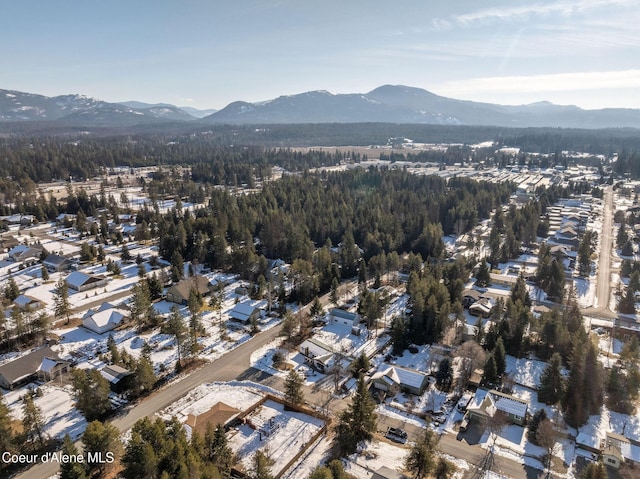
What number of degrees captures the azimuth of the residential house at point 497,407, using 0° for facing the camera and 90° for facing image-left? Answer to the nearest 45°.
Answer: approximately 45°

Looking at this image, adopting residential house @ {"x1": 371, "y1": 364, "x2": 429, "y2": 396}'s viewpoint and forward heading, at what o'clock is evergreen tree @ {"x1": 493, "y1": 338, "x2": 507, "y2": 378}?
The evergreen tree is roughly at 7 o'clock from the residential house.

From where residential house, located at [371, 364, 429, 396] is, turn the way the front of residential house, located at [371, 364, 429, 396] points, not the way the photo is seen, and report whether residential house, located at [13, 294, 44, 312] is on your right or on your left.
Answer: on your right

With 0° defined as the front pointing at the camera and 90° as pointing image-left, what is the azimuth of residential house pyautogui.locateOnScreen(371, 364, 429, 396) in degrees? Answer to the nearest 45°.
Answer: approximately 45°

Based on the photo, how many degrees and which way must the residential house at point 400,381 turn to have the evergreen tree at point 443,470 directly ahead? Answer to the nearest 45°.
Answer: approximately 45° to its left

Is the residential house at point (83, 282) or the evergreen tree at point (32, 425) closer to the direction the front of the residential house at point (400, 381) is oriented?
the evergreen tree
